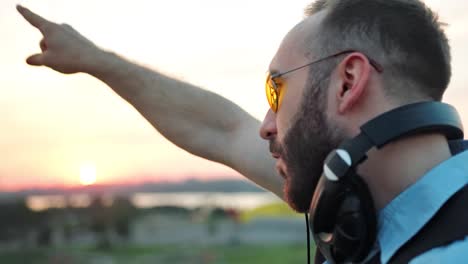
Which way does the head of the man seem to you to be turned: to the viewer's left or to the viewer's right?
to the viewer's left

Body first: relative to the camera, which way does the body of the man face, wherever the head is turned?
to the viewer's left
